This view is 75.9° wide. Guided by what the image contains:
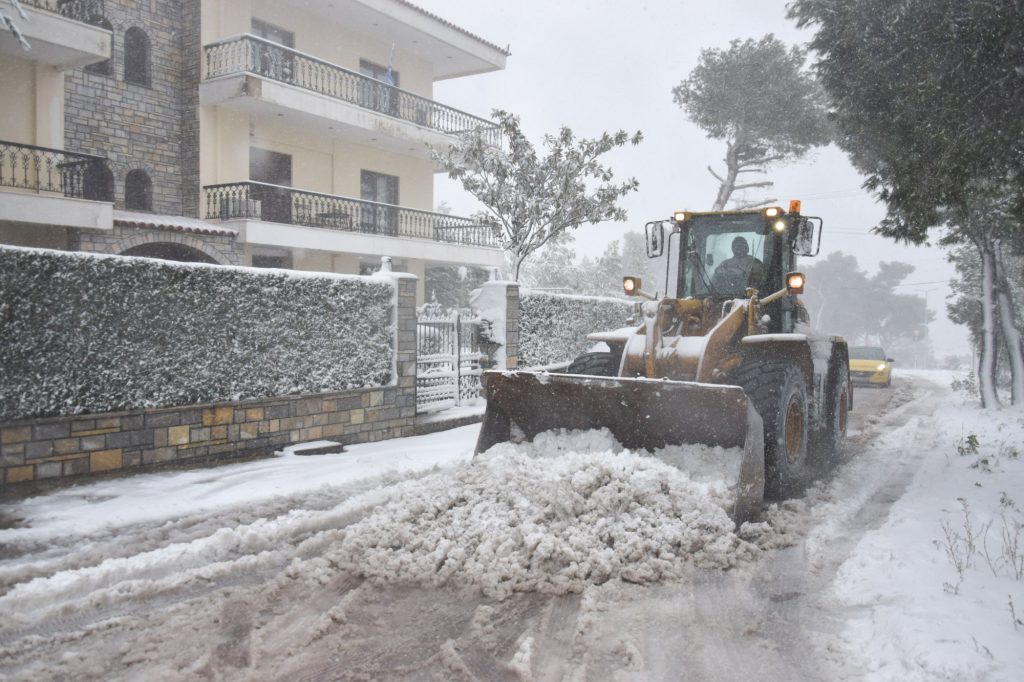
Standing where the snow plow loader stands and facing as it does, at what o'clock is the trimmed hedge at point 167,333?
The trimmed hedge is roughly at 1 o'clock from the snow plow loader.

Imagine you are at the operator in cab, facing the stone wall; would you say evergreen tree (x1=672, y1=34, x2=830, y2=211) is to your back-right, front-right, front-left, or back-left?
back-right

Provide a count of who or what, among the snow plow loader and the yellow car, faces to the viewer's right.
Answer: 0

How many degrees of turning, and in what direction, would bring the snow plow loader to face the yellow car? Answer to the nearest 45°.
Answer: approximately 135° to its right

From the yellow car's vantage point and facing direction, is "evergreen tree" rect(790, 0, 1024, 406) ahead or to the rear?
ahead

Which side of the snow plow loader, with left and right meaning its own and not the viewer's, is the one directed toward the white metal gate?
right

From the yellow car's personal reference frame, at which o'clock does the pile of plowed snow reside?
The pile of plowed snow is roughly at 12 o'clock from the yellow car.

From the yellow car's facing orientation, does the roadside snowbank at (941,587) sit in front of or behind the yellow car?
in front

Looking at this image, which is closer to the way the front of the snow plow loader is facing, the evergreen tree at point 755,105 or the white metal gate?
the white metal gate

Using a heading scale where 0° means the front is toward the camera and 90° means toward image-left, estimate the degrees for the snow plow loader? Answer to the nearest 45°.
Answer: approximately 45°

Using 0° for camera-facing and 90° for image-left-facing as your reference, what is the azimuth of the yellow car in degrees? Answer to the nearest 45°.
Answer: approximately 0°

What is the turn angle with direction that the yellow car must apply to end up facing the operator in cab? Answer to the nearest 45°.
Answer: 0° — it already faces them
